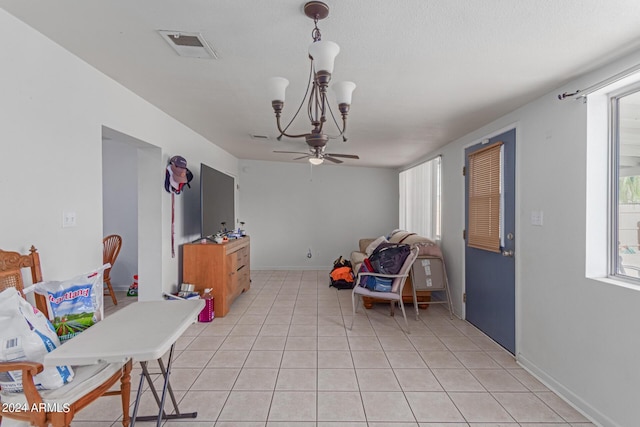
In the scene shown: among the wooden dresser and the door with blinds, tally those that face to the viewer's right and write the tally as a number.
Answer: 1

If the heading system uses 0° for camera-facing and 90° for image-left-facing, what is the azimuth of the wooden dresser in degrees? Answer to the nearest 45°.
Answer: approximately 270°

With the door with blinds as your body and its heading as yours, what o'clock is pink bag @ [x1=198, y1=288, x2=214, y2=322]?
The pink bag is roughly at 1 o'clock from the door with blinds.

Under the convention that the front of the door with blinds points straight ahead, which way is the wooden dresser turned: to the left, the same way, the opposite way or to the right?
the opposite way

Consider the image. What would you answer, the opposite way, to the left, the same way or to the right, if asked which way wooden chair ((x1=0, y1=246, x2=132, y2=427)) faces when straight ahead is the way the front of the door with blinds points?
the opposite way

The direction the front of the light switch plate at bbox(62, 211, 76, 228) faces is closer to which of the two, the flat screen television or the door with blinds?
the door with blinds

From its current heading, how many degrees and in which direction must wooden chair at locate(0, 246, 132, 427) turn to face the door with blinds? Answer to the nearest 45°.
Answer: approximately 45° to its left
